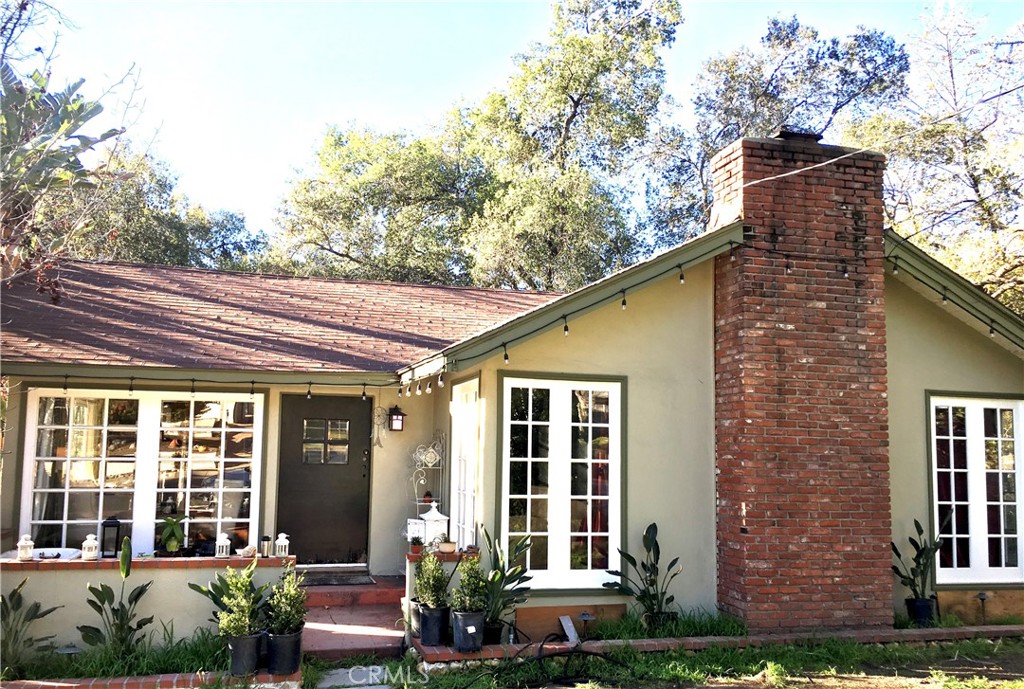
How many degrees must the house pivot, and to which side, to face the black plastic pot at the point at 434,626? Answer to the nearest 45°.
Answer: approximately 45° to its right

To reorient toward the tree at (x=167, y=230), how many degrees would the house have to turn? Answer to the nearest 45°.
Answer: approximately 135° to its right

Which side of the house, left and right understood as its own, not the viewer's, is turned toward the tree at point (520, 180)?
back

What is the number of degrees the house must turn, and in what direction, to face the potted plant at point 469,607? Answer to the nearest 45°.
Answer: approximately 45° to its right

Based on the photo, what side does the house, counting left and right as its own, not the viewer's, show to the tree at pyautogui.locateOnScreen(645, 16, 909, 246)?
back

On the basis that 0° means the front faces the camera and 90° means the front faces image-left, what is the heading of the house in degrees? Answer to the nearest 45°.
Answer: approximately 0°
